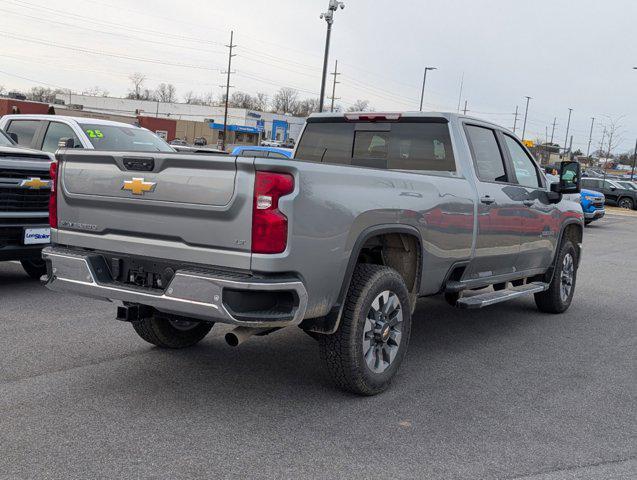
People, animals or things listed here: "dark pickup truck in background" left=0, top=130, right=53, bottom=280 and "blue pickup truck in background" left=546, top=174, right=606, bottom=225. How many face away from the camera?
0

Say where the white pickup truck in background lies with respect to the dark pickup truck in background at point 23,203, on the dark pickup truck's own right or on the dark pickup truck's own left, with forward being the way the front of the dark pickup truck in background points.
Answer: on the dark pickup truck's own left

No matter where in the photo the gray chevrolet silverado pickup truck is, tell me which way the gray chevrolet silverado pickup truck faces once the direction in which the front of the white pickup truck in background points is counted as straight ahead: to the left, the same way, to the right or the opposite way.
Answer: to the left

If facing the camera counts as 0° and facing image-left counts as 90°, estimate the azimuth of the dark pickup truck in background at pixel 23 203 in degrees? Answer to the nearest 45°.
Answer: approximately 315°

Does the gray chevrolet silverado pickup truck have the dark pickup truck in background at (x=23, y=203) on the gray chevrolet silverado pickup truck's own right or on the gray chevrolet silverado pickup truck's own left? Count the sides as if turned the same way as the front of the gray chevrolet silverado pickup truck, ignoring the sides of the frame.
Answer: on the gray chevrolet silverado pickup truck's own left

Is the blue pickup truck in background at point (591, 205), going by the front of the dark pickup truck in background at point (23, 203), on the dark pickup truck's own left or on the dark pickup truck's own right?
on the dark pickup truck's own left

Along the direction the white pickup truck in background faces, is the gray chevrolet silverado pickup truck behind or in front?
in front

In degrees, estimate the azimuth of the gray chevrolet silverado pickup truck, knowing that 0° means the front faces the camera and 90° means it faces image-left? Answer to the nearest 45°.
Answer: approximately 225°

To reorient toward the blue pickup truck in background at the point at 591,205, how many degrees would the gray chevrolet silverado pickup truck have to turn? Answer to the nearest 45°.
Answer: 0° — it already faces it
